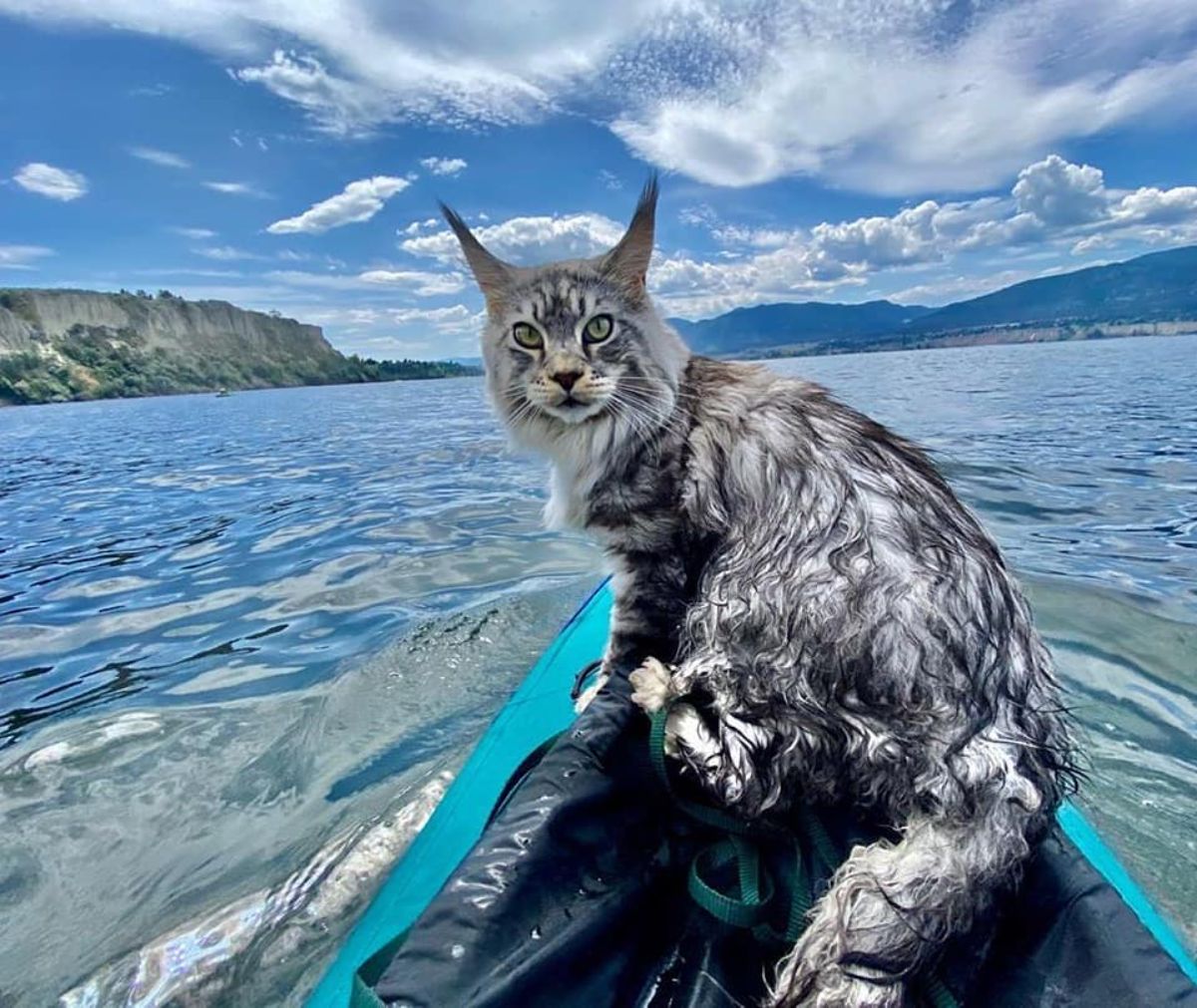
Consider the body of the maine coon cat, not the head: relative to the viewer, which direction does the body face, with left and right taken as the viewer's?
facing to the left of the viewer
